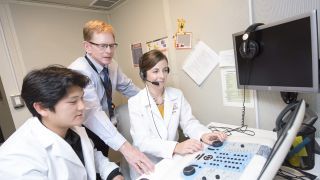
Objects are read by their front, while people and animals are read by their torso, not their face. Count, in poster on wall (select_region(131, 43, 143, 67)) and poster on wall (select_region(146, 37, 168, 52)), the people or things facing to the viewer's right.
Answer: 0

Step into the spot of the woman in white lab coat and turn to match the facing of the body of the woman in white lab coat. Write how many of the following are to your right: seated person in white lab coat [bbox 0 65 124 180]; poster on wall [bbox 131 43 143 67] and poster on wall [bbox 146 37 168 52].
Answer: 1

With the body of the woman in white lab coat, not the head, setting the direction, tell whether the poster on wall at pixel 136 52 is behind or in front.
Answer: behind

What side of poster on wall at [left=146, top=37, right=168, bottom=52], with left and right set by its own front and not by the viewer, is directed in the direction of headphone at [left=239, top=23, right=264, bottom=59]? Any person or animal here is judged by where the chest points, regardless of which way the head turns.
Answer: left

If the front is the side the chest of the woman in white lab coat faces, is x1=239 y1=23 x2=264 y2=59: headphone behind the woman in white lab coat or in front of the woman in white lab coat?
in front

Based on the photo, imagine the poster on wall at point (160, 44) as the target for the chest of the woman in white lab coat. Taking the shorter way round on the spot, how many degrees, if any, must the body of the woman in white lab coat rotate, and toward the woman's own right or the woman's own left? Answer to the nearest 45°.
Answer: approximately 135° to the woman's own left

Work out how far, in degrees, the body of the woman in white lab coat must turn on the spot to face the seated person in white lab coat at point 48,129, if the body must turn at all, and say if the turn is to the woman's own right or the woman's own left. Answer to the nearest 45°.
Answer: approximately 90° to the woman's own right

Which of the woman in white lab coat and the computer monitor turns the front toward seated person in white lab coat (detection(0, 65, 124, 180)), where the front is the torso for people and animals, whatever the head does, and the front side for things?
the computer monitor

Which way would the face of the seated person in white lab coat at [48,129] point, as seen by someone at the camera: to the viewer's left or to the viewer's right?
to the viewer's right

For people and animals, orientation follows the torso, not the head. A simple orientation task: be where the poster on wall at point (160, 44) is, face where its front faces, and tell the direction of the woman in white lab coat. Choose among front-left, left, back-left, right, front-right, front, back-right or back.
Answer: front-left

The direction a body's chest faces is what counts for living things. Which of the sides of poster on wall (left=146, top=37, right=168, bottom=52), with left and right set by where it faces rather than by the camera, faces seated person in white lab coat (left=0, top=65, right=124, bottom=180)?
front

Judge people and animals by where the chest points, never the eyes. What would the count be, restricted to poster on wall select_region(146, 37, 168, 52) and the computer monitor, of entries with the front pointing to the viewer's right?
0
